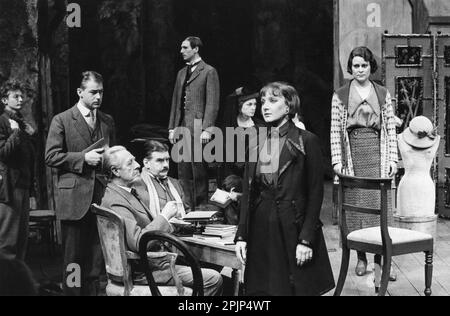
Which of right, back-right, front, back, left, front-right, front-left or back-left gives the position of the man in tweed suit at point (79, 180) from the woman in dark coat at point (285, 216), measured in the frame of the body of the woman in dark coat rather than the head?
right

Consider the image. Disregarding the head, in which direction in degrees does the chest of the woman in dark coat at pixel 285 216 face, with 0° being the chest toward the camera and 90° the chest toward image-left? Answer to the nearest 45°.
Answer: approximately 45°

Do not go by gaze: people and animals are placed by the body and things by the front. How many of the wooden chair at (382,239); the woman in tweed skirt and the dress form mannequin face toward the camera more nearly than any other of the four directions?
2

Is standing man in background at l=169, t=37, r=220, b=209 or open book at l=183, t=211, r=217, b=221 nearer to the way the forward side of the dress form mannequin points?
the open book

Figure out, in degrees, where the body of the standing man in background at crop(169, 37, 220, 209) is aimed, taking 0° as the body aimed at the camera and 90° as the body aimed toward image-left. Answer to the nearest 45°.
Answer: approximately 45°

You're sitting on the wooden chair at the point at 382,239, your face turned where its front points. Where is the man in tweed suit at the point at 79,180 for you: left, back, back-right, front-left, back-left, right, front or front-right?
back-left

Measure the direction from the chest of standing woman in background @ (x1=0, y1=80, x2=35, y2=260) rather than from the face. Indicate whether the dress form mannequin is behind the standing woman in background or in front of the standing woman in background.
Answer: in front

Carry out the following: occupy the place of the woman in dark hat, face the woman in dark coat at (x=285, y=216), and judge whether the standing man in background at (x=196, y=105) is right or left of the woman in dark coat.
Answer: right

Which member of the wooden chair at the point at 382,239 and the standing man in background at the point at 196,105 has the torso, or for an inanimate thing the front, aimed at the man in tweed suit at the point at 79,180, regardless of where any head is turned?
the standing man in background

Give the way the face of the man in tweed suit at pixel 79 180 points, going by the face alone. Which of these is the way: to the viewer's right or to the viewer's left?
to the viewer's right
